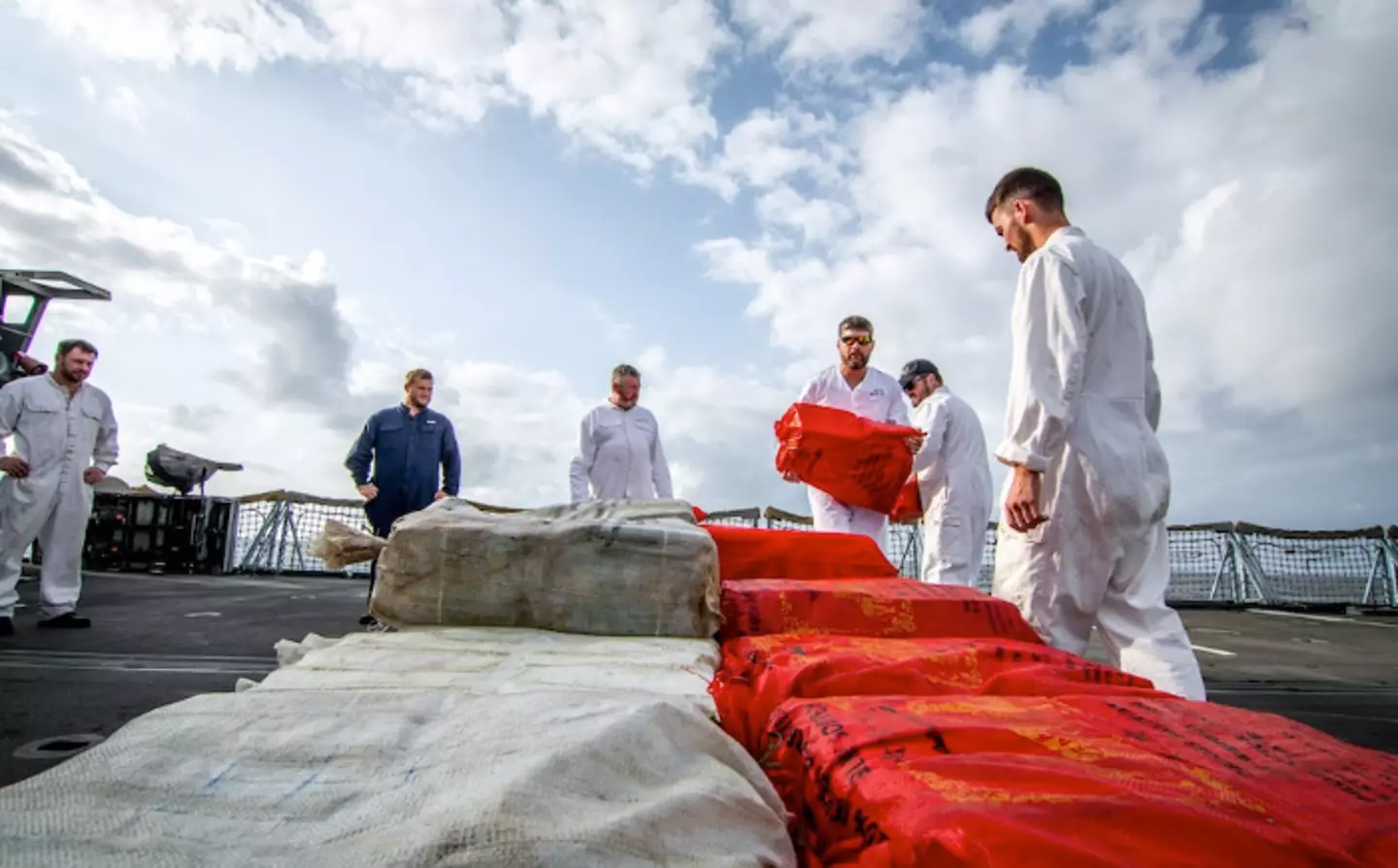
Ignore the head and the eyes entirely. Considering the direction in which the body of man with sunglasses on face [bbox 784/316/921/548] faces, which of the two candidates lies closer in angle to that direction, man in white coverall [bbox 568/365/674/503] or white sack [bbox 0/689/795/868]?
the white sack

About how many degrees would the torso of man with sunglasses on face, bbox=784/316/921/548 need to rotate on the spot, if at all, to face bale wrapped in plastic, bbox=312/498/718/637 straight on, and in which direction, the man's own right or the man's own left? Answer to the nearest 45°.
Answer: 0° — they already face it

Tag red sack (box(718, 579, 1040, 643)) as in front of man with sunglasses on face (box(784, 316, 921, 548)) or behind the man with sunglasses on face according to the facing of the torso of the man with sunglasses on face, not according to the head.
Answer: in front

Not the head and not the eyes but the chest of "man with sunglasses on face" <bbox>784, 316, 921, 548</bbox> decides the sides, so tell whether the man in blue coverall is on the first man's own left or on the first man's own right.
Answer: on the first man's own right

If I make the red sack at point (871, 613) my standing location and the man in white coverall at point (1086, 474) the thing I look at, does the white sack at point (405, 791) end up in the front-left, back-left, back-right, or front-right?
back-right

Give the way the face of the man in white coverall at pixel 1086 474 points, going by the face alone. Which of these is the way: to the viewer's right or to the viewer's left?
to the viewer's left

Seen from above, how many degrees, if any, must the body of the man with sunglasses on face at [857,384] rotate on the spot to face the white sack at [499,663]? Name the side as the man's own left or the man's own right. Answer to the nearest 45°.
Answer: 0° — they already face it

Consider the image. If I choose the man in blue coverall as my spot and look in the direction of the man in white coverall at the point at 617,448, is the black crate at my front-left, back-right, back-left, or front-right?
back-left

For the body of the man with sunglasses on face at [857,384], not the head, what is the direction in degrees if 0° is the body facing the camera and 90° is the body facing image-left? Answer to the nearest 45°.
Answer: approximately 0°

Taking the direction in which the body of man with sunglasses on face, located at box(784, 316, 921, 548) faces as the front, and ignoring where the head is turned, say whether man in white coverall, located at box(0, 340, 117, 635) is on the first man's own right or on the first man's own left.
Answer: on the first man's own right

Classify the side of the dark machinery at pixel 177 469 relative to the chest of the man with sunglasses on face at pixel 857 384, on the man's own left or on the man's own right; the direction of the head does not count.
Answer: on the man's own right

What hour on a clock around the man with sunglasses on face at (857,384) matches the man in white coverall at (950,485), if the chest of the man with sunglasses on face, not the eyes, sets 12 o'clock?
The man in white coverall is roughly at 8 o'clock from the man with sunglasses on face.

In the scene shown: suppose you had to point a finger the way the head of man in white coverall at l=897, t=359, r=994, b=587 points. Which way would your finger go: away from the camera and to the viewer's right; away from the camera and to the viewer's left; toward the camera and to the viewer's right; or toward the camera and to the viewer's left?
toward the camera and to the viewer's left
